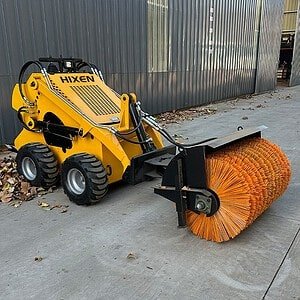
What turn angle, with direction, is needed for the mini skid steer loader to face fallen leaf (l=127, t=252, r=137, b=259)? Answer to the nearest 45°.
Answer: approximately 45° to its right
